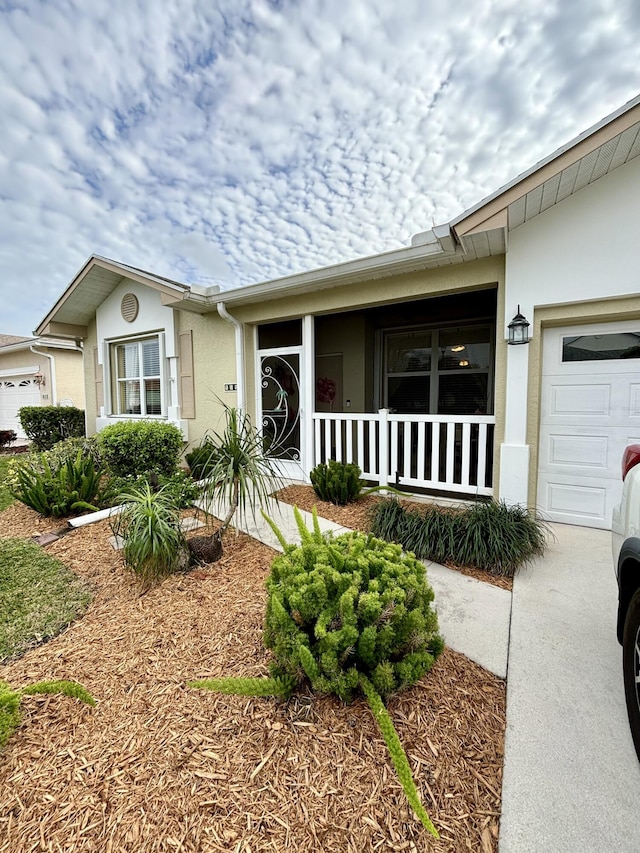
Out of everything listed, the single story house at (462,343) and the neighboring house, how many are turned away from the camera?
0

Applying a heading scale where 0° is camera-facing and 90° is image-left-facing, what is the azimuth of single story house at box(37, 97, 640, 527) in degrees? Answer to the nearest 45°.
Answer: approximately 45°

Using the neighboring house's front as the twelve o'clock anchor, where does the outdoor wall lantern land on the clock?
The outdoor wall lantern is roughly at 10 o'clock from the neighboring house.

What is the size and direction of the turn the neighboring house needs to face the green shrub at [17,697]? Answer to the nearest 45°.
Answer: approximately 45° to its left

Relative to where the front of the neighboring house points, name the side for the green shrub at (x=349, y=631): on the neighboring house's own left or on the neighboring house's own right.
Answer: on the neighboring house's own left

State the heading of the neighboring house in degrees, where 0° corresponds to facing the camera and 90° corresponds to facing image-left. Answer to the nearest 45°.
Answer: approximately 45°

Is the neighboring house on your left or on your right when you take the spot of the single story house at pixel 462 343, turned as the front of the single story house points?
on your right

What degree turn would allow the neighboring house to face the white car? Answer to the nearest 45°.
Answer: approximately 45° to its left

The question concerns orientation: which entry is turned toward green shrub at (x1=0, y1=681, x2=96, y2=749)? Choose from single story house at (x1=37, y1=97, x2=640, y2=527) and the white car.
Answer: the single story house

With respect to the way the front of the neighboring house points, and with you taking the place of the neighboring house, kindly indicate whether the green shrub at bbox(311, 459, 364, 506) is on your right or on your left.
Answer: on your left
